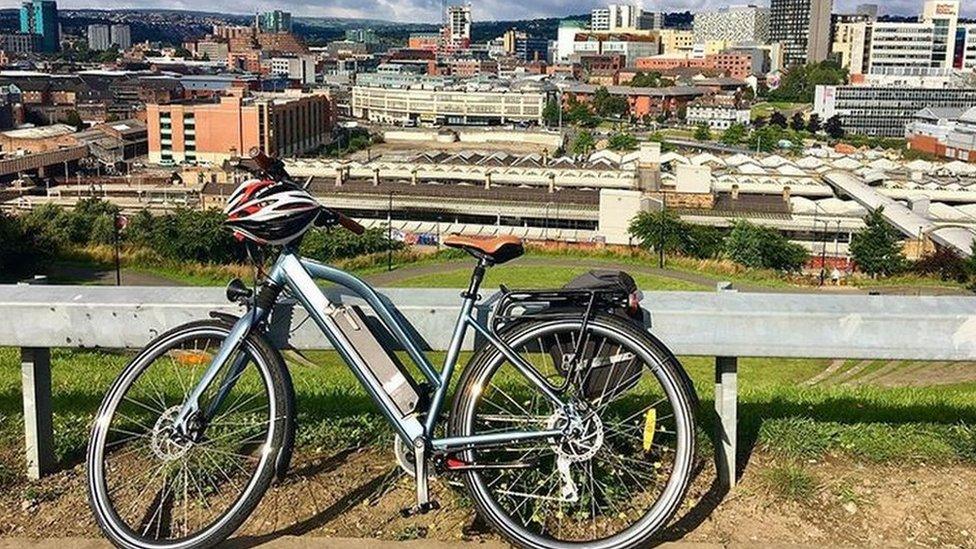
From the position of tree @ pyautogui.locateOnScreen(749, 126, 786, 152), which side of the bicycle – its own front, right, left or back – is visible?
right

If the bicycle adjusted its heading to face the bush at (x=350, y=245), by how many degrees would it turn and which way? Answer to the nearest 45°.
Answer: approximately 90° to its right

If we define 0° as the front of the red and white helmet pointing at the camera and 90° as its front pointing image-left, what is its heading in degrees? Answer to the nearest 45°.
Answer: approximately 90°

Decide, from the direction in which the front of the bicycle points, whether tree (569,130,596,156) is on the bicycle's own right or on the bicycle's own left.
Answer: on the bicycle's own right

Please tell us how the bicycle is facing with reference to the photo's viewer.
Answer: facing to the left of the viewer

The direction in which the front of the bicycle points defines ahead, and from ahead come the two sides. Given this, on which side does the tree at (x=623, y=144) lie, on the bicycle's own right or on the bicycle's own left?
on the bicycle's own right

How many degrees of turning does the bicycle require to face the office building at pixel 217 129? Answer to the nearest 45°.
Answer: approximately 90° to its right

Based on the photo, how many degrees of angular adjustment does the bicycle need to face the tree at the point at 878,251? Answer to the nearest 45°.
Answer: approximately 135° to its right

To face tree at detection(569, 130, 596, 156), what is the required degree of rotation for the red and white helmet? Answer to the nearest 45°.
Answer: approximately 90° to its right

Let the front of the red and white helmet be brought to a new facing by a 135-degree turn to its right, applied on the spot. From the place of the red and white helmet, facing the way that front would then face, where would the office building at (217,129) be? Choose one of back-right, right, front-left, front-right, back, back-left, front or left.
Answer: front-left

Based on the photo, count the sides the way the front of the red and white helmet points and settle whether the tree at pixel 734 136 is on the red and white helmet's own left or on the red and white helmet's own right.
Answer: on the red and white helmet's own right

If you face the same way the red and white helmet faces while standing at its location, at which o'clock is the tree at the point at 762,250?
The tree is roughly at 4 o'clock from the red and white helmet.
